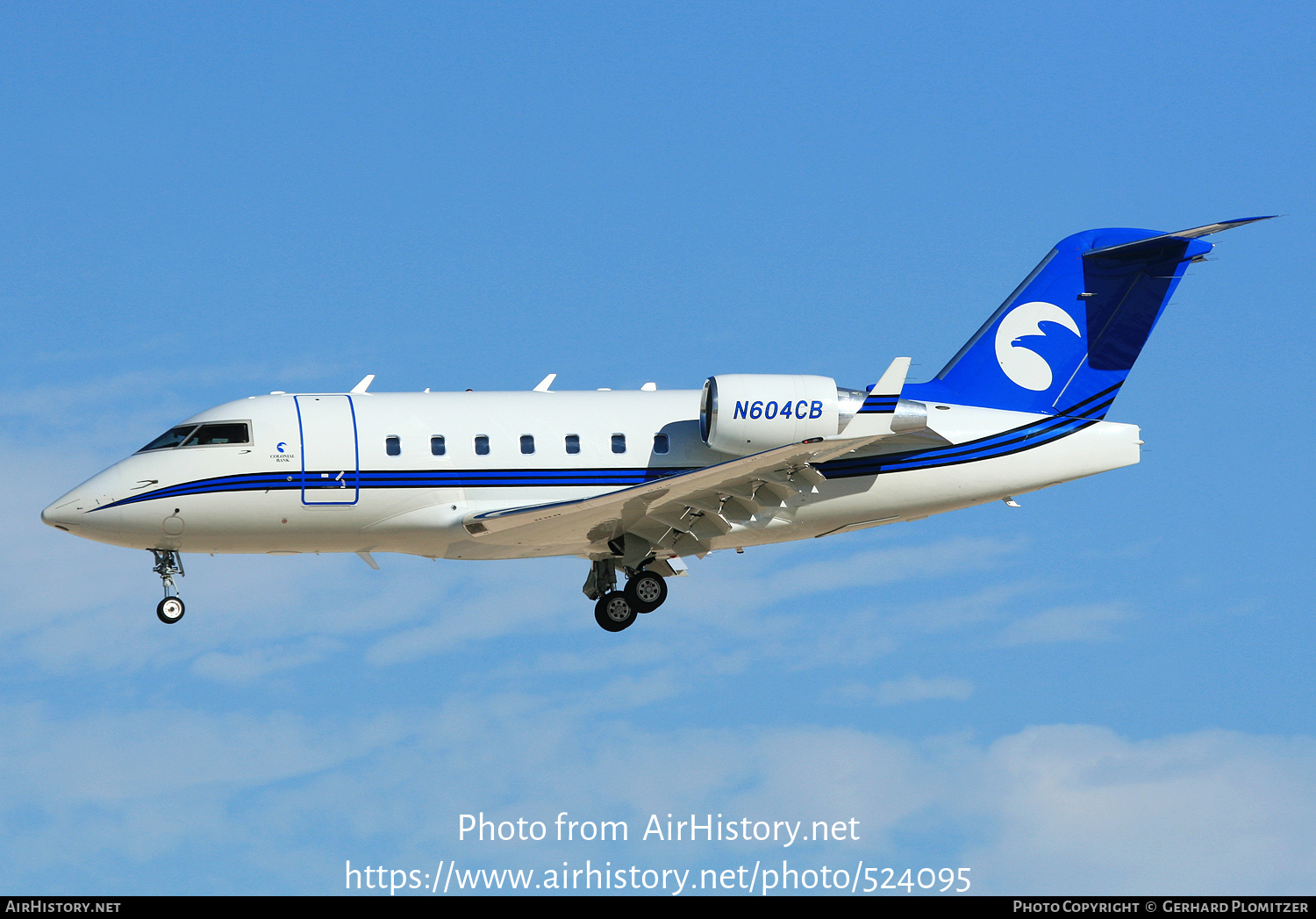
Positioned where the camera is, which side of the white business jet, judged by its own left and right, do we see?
left
